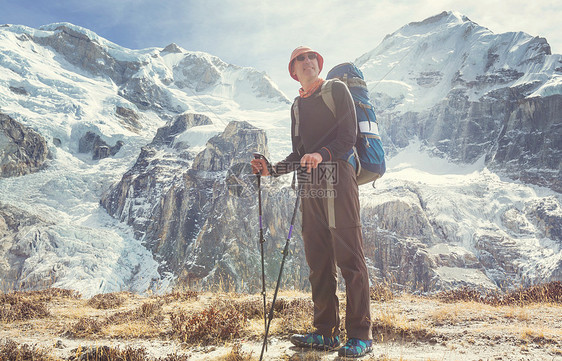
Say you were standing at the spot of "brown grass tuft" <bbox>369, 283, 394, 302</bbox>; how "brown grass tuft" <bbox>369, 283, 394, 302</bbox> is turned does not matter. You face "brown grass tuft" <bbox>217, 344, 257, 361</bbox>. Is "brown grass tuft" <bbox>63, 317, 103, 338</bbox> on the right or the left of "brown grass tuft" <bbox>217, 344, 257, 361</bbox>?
right

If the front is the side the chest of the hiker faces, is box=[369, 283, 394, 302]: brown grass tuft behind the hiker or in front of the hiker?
behind

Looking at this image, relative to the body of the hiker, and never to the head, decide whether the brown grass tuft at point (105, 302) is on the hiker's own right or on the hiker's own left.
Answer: on the hiker's own right

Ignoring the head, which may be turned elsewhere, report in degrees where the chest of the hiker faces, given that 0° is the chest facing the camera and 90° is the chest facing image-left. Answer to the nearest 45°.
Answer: approximately 45°

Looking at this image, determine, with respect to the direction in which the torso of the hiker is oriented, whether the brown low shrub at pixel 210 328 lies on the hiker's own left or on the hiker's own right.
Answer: on the hiker's own right
